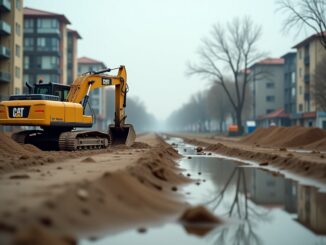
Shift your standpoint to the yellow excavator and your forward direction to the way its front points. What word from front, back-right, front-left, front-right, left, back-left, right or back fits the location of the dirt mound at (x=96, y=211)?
back-right

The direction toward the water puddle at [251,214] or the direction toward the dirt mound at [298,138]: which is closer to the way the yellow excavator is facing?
the dirt mound

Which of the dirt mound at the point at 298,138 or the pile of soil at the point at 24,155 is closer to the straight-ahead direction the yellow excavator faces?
the dirt mound

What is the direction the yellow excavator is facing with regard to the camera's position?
facing away from the viewer and to the right of the viewer
